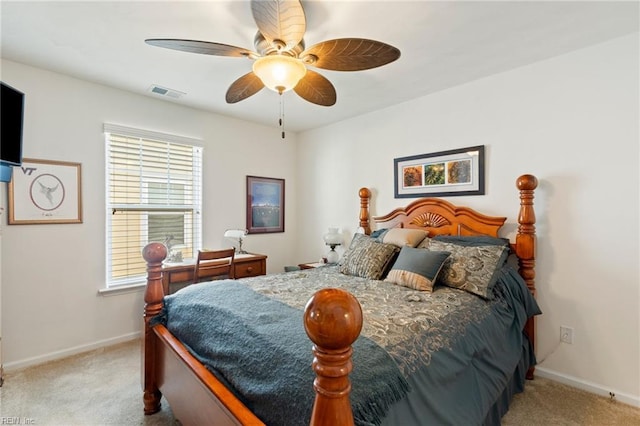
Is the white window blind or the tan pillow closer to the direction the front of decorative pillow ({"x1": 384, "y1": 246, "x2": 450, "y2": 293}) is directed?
the white window blind

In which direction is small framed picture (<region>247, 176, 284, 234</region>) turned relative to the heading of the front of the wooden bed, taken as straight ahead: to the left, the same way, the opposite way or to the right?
to the left

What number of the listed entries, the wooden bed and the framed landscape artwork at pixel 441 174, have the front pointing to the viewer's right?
0

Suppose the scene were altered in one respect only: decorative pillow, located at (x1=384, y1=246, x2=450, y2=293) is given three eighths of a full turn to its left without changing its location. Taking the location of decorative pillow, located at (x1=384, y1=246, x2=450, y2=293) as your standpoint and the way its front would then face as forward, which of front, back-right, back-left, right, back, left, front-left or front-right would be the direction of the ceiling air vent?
back

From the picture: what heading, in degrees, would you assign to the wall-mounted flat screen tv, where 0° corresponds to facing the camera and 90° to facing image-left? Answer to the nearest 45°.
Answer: approximately 315°

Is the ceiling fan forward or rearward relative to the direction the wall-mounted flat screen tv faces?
forward

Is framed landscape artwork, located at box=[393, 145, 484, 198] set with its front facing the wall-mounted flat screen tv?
yes

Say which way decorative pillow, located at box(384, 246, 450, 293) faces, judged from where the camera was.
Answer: facing the viewer and to the left of the viewer

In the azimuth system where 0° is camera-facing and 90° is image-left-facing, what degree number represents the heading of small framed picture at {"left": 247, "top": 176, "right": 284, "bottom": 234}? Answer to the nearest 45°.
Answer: approximately 315°

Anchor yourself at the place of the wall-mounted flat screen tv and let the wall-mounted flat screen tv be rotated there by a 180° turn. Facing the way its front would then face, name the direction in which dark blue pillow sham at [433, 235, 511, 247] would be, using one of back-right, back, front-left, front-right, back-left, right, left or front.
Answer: back

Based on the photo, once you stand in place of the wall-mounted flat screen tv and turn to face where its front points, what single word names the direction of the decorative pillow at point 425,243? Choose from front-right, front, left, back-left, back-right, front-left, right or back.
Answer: front

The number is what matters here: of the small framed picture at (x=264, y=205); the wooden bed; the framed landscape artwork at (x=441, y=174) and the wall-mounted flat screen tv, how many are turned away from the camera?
0
